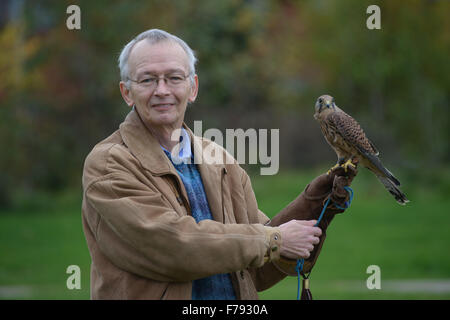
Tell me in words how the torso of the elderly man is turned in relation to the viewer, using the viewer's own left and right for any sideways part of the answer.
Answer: facing the viewer and to the right of the viewer

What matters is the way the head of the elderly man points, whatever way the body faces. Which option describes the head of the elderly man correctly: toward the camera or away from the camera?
toward the camera
